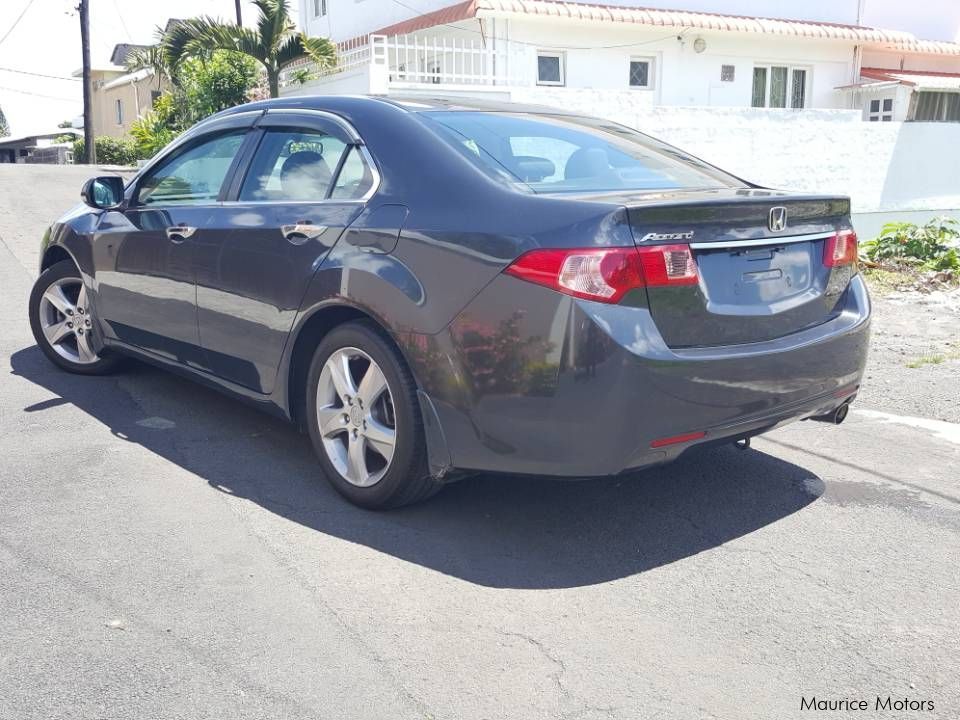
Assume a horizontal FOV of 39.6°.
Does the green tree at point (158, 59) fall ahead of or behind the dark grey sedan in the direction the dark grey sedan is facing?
ahead

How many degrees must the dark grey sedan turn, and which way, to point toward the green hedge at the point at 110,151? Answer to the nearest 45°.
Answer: approximately 45° to its right

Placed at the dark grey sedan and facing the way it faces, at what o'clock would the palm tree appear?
The palm tree is roughly at 1 o'clock from the dark grey sedan.

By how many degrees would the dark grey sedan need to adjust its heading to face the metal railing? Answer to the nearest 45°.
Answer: approximately 45° to its right

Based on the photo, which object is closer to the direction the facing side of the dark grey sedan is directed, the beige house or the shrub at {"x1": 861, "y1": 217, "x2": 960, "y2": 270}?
the beige house

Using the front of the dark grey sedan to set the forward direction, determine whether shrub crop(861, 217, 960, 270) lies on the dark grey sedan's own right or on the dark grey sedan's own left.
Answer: on the dark grey sedan's own right

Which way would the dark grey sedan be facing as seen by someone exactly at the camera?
facing away from the viewer and to the left of the viewer

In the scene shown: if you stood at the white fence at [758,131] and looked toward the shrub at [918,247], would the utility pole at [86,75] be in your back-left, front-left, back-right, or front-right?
back-right

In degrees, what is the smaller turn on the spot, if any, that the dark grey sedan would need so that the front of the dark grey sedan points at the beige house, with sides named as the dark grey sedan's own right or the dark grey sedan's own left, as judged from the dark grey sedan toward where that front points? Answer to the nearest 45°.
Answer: approximately 45° to the dark grey sedan's own right

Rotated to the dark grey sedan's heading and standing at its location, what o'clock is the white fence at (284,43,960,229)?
The white fence is roughly at 2 o'clock from the dark grey sedan.

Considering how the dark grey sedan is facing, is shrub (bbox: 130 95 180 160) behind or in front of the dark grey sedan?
in front
